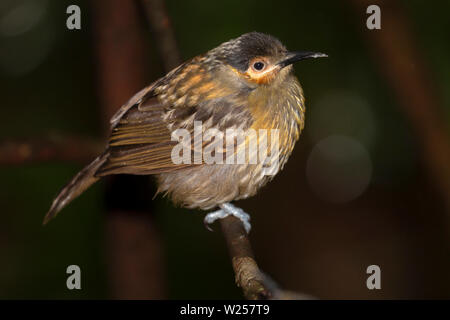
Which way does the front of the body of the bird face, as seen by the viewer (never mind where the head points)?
to the viewer's right

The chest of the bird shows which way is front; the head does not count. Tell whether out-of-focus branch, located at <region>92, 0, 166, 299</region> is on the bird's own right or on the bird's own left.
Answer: on the bird's own left

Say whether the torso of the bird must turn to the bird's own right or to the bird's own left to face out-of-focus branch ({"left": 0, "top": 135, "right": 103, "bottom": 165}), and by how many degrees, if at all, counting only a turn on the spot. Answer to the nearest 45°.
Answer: approximately 180°
